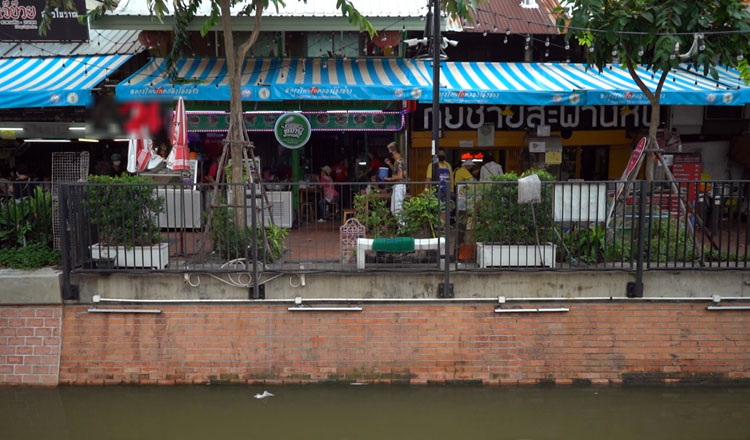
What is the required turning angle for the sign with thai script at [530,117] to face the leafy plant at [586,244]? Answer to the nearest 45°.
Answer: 0° — it already faces it

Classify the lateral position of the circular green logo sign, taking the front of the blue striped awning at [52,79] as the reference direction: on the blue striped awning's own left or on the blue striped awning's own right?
on the blue striped awning's own left

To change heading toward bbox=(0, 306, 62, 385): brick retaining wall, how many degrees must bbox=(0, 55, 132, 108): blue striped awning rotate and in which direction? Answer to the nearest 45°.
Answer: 0° — it already faces it

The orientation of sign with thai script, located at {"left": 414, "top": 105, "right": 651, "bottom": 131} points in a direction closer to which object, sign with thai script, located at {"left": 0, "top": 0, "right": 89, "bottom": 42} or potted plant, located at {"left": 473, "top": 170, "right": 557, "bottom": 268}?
the potted plant

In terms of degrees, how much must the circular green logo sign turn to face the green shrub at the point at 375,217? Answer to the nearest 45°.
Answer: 0° — it already faces it

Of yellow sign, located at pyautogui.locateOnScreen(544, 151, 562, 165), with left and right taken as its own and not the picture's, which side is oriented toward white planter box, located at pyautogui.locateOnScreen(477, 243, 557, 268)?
front

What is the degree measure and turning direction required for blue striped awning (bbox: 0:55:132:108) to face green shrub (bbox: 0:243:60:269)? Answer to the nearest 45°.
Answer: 0° — it already faces it
